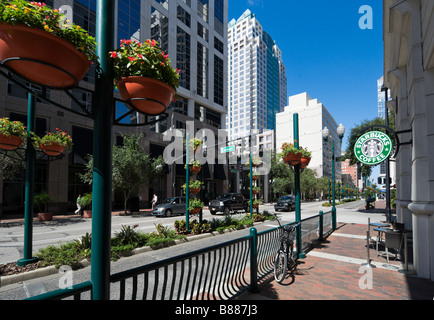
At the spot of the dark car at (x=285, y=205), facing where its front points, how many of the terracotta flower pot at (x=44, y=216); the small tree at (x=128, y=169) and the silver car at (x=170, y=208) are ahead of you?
3

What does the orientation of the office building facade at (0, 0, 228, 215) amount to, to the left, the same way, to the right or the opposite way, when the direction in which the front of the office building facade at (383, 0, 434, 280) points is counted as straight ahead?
the opposite way

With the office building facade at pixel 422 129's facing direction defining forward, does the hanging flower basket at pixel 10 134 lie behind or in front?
in front

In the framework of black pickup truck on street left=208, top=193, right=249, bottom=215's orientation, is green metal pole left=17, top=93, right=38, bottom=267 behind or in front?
in front

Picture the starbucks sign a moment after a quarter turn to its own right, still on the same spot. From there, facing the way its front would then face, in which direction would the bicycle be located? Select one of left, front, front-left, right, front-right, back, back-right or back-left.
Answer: front-left

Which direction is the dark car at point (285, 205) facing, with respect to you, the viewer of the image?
facing the viewer and to the left of the viewer

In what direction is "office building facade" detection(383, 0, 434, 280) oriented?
to the viewer's left

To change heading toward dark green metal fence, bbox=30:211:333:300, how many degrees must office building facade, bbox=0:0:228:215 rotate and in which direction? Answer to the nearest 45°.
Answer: approximately 45° to its right

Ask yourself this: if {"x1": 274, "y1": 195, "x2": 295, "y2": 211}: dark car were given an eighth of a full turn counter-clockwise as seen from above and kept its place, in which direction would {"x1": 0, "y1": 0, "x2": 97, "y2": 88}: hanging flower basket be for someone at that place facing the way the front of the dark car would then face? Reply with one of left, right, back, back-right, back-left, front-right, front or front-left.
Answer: front

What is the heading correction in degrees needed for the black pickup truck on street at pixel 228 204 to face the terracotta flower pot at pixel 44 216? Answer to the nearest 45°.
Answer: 0° — it already faces it
